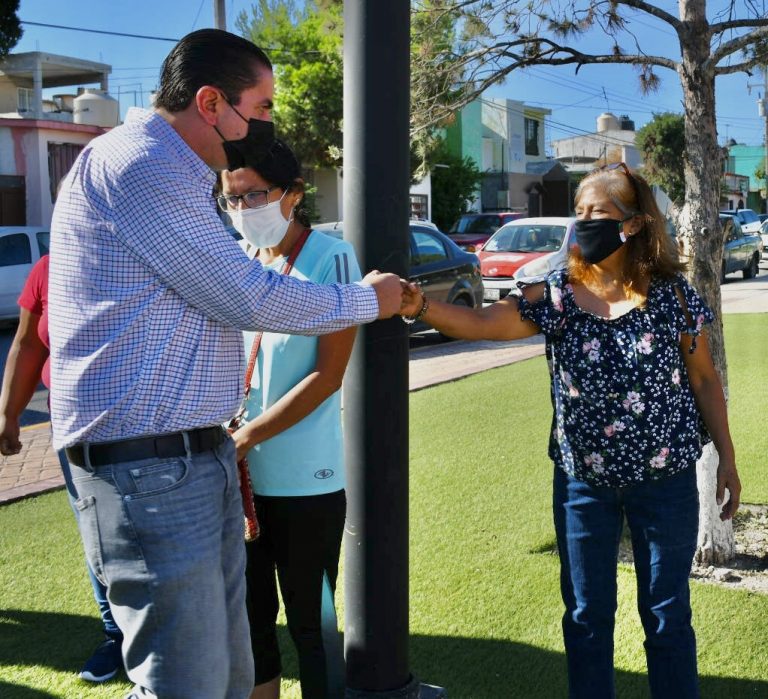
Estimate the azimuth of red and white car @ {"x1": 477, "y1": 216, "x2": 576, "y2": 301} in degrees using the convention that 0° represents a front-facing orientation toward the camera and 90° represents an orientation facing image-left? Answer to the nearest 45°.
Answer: approximately 45°

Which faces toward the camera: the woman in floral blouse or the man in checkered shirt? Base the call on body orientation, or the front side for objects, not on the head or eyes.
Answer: the woman in floral blouse

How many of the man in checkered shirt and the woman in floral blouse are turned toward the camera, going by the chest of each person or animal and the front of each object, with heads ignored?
1

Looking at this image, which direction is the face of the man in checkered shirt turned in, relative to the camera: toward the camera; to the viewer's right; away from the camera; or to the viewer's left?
to the viewer's right

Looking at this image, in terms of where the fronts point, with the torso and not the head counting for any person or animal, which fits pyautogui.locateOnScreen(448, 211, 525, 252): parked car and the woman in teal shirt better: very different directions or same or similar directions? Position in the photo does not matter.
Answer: same or similar directions

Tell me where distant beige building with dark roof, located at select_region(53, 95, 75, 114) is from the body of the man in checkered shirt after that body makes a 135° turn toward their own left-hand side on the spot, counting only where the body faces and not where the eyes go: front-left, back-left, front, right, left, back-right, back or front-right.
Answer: front-right

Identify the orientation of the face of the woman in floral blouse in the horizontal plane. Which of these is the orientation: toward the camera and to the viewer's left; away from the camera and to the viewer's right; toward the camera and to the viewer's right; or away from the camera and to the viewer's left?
toward the camera and to the viewer's left

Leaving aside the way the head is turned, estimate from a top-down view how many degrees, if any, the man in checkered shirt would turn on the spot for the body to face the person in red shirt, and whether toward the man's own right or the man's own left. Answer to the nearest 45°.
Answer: approximately 90° to the man's own left

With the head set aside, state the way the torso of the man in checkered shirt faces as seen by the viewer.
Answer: to the viewer's right
